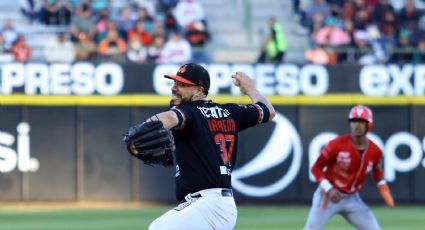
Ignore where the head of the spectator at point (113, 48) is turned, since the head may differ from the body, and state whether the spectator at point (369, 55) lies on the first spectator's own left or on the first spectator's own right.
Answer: on the first spectator's own left

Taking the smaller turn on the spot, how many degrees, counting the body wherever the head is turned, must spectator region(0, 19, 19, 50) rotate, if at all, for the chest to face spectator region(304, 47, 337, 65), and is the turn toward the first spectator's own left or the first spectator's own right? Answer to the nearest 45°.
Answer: approximately 90° to the first spectator's own left

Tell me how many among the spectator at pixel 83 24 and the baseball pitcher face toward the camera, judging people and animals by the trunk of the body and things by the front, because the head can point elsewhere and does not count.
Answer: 1

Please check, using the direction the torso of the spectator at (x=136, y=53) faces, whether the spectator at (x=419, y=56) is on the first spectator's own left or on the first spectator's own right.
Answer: on the first spectator's own left

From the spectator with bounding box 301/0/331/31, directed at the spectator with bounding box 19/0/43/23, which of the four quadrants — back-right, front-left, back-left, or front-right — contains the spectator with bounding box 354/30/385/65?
back-left
